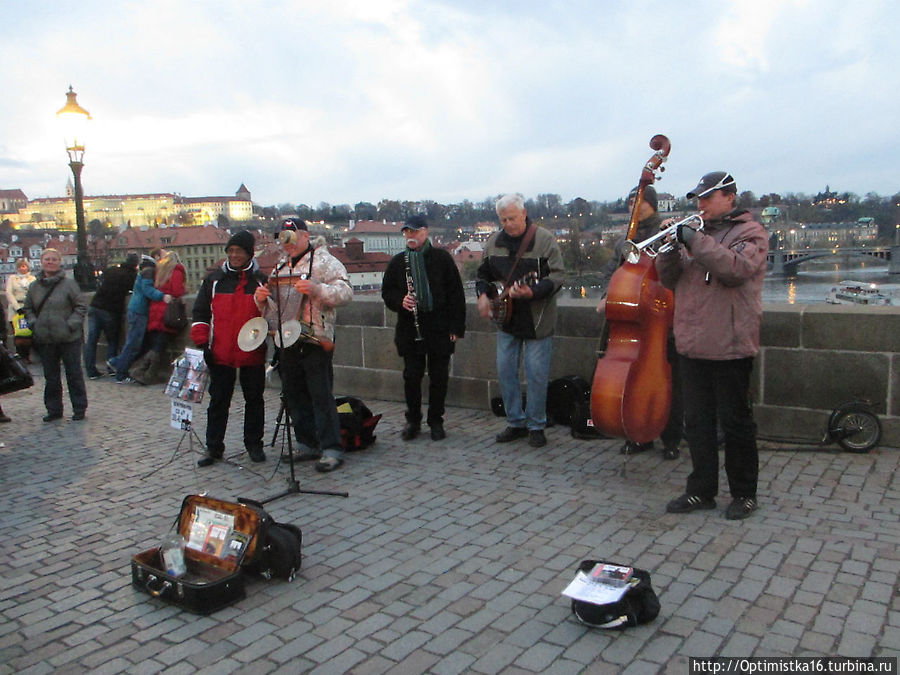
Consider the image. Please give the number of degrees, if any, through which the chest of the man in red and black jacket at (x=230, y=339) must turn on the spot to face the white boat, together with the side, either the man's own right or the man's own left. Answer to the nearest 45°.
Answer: approximately 90° to the man's own left

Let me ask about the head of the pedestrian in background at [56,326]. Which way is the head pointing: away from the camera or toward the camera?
toward the camera

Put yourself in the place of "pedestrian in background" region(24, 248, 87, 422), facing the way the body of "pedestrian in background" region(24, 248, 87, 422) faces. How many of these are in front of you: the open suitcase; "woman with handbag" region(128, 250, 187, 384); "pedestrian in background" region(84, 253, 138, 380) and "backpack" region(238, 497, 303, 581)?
2

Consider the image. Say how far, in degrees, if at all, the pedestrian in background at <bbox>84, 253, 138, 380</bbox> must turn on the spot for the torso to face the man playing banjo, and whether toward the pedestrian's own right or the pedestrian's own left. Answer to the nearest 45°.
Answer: approximately 90° to the pedestrian's own right

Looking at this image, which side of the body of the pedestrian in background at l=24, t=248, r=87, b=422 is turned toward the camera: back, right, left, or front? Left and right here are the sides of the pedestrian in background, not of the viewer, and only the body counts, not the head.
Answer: front

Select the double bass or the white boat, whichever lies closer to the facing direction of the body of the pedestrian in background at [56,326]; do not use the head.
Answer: the double bass

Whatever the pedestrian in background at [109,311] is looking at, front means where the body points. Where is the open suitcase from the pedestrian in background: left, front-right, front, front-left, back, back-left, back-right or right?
back-right

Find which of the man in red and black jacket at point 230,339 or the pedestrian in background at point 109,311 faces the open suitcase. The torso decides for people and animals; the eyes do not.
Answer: the man in red and black jacket

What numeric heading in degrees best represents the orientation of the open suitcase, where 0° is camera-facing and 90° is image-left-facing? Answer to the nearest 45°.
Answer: approximately 45°

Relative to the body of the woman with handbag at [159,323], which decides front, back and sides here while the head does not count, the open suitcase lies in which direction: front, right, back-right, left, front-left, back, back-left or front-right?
back-right

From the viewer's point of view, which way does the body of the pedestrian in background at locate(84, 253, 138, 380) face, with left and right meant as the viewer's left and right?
facing away from the viewer and to the right of the viewer

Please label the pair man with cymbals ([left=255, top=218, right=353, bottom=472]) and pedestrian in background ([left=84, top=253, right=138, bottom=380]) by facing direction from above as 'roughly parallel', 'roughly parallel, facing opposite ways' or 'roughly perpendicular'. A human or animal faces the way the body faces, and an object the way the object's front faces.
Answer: roughly parallel, facing opposite ways

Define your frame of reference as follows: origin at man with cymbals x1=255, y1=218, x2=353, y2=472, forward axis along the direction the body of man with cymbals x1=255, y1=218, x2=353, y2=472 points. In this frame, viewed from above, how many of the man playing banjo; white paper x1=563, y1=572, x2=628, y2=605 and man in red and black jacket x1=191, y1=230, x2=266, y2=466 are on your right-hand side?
1

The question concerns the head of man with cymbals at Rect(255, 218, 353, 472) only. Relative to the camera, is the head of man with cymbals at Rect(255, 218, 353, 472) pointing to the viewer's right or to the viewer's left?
to the viewer's left

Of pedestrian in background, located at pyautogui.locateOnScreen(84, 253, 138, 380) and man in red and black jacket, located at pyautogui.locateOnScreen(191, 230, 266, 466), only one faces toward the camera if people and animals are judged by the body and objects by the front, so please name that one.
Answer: the man in red and black jacket
